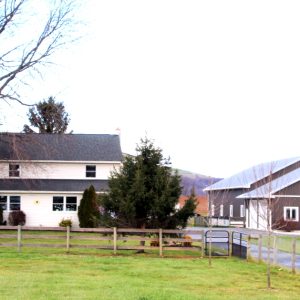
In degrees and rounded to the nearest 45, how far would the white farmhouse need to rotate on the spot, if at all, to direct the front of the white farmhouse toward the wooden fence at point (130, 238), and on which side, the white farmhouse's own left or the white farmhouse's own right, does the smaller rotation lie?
0° — it already faces it

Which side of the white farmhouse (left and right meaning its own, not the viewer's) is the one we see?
front

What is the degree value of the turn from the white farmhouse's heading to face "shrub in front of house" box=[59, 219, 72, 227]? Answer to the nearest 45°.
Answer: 0° — it already faces it

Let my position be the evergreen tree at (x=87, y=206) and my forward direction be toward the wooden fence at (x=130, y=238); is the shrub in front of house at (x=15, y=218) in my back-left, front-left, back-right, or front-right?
back-right

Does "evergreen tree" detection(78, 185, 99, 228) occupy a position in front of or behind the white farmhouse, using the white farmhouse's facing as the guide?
in front
